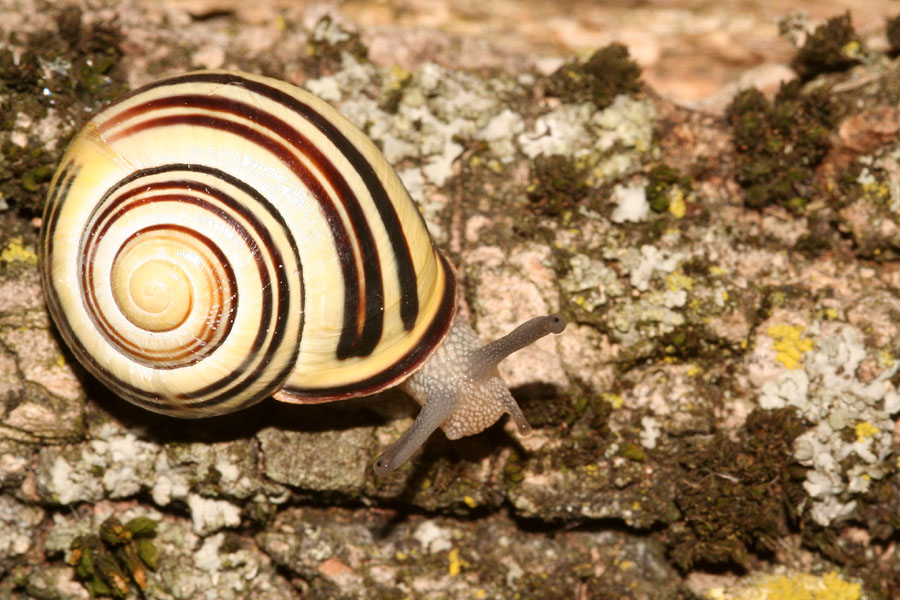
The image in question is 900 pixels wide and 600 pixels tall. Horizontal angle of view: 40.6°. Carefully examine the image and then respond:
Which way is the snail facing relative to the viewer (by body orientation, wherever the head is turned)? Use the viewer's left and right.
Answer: facing the viewer and to the right of the viewer

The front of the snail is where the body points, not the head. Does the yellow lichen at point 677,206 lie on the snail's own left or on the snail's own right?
on the snail's own left

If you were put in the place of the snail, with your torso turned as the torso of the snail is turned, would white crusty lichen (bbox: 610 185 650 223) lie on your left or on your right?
on your left

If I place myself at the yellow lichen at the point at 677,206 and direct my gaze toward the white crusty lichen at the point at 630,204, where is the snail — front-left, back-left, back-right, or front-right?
front-left
